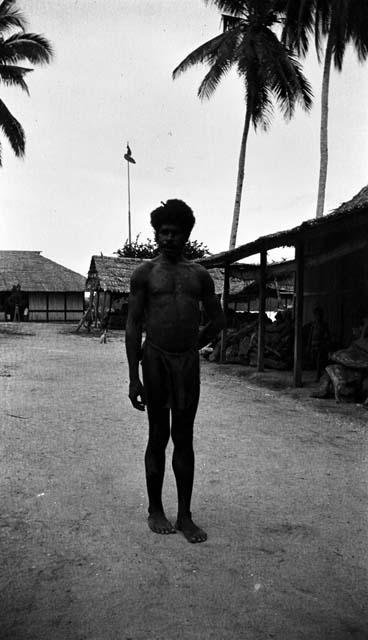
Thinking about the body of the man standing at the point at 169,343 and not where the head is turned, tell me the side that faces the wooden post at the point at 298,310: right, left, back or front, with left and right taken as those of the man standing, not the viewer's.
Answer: back

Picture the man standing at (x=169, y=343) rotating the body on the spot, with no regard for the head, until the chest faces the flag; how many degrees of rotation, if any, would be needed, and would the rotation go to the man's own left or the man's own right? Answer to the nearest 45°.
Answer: approximately 180°

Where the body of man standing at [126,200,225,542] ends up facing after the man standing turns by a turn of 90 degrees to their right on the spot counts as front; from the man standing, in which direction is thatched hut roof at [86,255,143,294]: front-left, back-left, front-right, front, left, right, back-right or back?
right

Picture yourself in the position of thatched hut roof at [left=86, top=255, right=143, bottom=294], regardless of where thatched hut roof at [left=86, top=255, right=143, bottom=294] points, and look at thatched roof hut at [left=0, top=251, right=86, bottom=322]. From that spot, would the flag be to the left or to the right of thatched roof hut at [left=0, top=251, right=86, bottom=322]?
right

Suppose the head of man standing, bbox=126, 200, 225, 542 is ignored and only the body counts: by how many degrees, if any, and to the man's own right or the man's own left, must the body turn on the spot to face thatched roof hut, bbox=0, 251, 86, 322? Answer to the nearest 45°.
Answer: approximately 180°

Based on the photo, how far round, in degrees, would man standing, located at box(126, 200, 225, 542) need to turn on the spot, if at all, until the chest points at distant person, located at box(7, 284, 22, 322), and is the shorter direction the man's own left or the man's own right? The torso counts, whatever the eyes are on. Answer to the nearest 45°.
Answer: approximately 180°

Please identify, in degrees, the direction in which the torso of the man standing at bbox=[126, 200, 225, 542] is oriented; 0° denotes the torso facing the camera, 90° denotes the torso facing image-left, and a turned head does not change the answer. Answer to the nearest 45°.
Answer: approximately 0°
